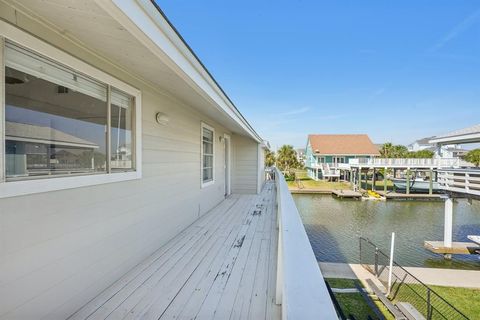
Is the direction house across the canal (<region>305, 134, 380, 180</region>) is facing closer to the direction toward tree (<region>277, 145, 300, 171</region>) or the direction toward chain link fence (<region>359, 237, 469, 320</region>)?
the chain link fence

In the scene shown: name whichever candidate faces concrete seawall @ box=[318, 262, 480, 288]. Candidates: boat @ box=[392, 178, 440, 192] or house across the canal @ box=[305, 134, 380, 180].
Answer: the house across the canal

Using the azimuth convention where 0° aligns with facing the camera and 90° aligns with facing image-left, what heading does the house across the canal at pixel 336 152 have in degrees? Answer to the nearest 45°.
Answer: approximately 0°

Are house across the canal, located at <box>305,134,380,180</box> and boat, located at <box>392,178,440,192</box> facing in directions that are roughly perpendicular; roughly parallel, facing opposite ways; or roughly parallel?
roughly perpendicular

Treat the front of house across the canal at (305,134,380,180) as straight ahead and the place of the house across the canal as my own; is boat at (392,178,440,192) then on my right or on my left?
on my left

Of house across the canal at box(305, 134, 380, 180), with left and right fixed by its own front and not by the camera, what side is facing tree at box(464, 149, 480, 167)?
left

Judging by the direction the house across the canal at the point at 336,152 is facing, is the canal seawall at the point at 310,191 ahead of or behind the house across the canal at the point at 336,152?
ahead
